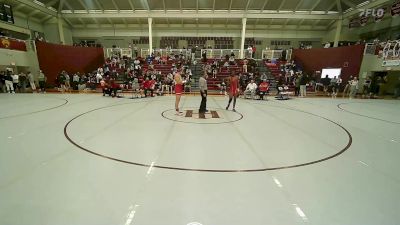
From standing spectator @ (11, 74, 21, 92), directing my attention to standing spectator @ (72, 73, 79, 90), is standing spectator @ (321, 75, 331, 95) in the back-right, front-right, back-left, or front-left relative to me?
front-right

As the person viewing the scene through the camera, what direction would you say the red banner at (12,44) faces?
facing the viewer and to the right of the viewer

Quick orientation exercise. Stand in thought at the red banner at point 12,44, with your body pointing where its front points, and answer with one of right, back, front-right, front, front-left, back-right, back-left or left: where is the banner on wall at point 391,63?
front

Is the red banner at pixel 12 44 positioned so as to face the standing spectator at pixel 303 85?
yes

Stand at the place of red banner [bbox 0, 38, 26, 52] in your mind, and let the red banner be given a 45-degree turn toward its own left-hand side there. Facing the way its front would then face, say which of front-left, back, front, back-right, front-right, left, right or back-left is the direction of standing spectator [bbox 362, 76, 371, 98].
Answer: front-right

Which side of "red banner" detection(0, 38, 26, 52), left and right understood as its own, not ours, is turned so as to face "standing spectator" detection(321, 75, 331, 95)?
front

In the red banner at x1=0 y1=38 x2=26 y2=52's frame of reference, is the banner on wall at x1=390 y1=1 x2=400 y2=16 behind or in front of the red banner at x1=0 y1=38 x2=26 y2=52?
in front

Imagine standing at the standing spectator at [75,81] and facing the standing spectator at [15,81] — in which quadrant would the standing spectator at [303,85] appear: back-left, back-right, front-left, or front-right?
back-left
